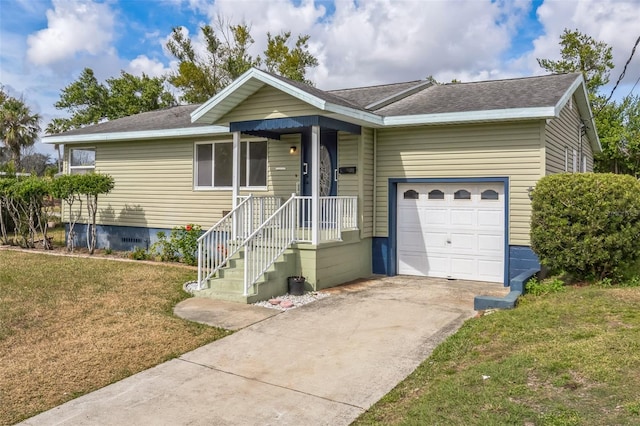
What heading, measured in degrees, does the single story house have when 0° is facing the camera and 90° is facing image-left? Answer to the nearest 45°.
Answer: approximately 45°

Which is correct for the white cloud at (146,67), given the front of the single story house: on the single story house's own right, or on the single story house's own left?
on the single story house's own right

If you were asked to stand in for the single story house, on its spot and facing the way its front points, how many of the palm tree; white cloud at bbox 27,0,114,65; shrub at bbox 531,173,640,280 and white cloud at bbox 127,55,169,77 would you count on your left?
1

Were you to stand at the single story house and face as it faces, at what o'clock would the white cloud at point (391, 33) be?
The white cloud is roughly at 5 o'clock from the single story house.

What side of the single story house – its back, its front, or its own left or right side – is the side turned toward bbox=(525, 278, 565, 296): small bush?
left

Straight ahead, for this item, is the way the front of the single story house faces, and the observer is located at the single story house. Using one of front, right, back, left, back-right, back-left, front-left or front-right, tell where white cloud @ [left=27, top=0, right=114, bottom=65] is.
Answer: right

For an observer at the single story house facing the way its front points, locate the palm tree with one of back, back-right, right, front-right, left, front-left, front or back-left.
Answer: right

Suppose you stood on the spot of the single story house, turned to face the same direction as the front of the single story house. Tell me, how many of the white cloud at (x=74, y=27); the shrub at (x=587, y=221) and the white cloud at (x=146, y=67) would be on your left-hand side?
1

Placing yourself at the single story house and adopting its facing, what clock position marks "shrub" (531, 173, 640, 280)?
The shrub is roughly at 9 o'clock from the single story house.
